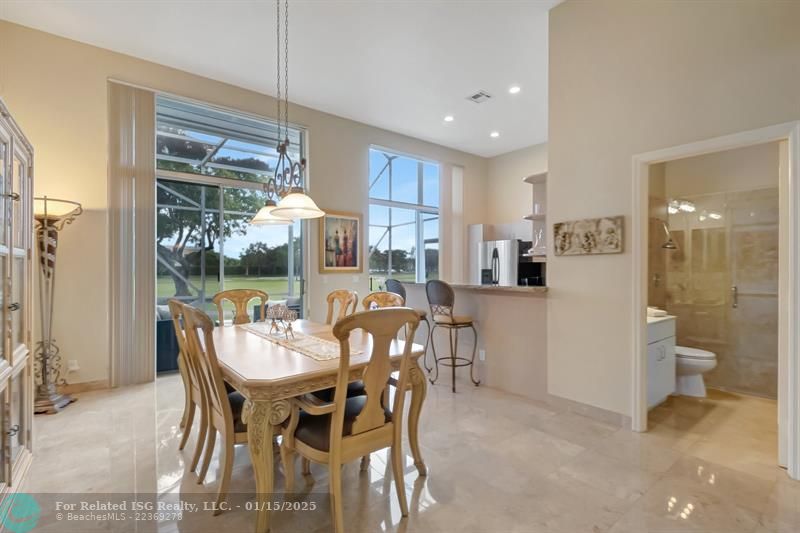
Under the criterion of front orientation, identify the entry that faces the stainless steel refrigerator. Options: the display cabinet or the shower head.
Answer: the display cabinet

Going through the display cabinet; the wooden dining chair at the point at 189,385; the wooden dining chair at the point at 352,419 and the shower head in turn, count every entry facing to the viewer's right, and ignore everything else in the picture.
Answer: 3

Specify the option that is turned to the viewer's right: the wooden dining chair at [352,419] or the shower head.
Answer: the shower head

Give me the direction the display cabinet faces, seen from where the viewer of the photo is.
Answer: facing to the right of the viewer

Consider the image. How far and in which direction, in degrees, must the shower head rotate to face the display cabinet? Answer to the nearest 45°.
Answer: approximately 135° to its right

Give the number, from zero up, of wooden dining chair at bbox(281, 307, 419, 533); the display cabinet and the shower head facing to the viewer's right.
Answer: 2

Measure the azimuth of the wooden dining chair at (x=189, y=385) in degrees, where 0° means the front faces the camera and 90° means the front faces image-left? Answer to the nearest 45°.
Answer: approximately 270°

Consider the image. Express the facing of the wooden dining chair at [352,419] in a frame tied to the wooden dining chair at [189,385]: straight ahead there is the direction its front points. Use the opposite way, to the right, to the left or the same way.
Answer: to the left

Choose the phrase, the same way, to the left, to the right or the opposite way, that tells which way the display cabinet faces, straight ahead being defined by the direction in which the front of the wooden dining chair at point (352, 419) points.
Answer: to the right

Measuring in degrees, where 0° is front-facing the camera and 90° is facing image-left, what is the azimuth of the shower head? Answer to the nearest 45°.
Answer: approximately 270°
